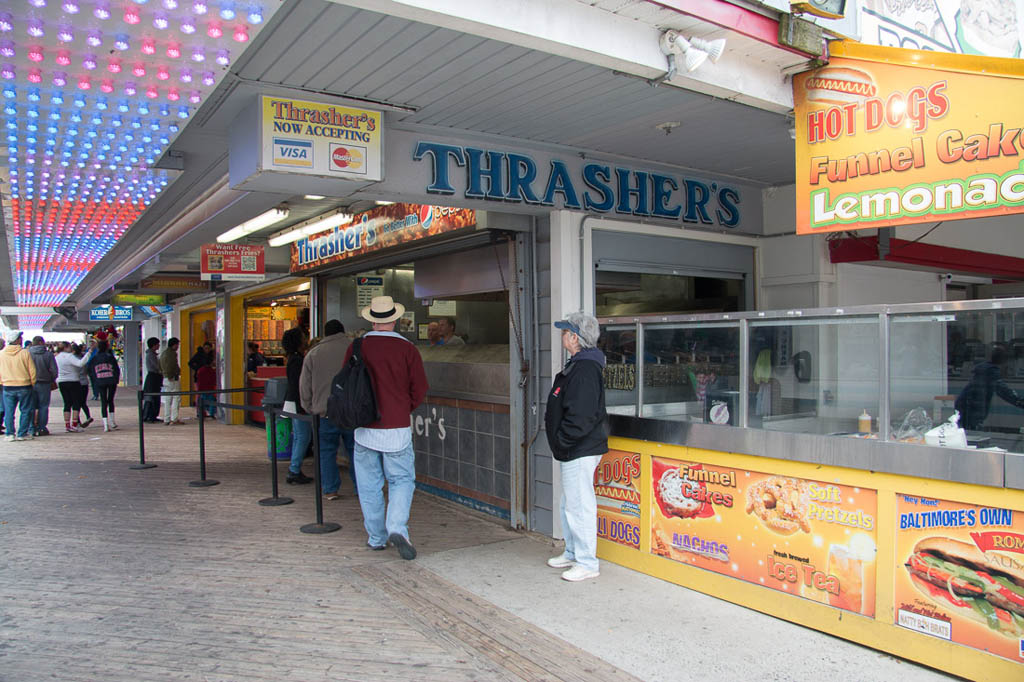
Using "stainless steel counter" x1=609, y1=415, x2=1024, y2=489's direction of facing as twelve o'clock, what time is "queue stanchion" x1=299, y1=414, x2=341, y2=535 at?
The queue stanchion is roughly at 2 o'clock from the stainless steel counter.

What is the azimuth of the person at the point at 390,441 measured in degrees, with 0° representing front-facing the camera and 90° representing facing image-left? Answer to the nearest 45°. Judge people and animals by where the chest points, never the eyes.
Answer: approximately 180°

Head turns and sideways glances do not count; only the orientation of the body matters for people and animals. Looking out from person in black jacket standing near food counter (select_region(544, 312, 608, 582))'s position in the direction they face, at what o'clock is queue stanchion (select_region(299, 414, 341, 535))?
The queue stanchion is roughly at 1 o'clock from the person in black jacket standing near food counter.

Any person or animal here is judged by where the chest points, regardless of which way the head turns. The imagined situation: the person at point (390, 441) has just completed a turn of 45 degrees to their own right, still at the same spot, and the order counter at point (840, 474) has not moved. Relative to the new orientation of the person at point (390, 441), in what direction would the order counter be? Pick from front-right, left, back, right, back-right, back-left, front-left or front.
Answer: right

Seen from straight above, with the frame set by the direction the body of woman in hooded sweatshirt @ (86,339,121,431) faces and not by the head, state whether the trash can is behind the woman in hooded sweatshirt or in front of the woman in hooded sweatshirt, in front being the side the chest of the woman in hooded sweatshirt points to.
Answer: behind

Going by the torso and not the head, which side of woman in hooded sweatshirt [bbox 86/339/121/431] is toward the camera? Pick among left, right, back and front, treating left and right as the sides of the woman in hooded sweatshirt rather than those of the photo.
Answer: back

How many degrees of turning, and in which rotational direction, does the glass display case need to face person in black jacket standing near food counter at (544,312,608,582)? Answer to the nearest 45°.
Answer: approximately 45° to its right

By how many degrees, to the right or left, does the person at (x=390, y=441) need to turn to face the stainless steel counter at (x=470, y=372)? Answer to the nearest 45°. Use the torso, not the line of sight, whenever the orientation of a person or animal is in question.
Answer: approximately 45° to their right

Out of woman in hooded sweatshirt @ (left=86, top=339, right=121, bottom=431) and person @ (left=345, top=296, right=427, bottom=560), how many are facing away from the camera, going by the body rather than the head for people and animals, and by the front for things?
2

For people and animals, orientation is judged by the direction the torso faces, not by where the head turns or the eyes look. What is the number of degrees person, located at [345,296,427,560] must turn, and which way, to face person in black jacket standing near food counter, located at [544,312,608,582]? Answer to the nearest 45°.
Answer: approximately 135° to their right

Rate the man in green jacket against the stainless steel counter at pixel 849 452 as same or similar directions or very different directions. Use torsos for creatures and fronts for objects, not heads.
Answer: very different directions

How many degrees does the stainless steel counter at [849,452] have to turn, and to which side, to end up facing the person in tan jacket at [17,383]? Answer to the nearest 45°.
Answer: approximately 45° to its right

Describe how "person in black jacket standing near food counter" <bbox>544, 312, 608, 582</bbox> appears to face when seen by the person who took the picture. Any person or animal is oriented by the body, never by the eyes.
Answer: facing to the left of the viewer

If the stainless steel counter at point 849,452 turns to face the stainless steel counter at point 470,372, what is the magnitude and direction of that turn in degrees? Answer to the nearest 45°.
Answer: approximately 90° to its right
